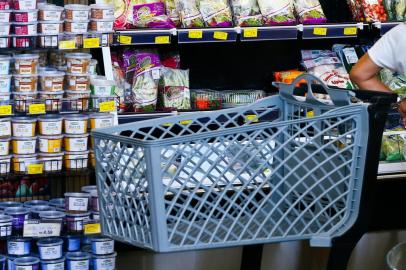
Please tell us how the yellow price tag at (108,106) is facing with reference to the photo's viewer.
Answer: facing the viewer

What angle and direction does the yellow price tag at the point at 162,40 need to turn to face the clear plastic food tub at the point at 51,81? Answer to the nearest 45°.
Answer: approximately 45° to its right

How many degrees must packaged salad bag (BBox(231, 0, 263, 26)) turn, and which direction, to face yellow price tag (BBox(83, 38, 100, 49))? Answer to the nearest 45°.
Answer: approximately 45° to its right

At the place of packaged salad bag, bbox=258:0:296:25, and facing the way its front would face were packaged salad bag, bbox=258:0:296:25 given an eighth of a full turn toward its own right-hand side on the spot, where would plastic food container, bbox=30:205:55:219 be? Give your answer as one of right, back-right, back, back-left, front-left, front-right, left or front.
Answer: front

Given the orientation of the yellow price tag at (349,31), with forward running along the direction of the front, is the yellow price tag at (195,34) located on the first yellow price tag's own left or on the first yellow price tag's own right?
on the first yellow price tag's own right

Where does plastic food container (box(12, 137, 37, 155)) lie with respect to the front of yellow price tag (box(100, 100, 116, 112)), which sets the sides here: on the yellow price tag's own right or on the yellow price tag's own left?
on the yellow price tag's own right

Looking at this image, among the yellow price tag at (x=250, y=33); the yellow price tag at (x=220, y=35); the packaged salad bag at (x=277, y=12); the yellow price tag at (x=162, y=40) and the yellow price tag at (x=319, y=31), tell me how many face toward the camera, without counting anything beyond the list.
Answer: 5

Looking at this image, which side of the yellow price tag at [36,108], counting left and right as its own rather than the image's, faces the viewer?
front

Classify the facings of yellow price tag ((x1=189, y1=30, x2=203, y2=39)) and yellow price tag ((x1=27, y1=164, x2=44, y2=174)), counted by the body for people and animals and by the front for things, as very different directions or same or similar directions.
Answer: same or similar directions

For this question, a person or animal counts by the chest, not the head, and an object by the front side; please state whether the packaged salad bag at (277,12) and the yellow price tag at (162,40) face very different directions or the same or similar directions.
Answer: same or similar directions

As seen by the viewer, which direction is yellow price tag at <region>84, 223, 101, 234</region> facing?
toward the camera
